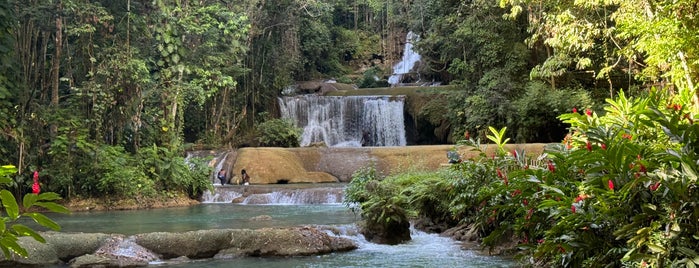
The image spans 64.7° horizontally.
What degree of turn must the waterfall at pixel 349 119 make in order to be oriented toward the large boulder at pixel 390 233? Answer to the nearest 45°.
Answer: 0° — it already faces it

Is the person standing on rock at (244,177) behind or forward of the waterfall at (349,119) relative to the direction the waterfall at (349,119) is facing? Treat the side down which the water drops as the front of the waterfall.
forward

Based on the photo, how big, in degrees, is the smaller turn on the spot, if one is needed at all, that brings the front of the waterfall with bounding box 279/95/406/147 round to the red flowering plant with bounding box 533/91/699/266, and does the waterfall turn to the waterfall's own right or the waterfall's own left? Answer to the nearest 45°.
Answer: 0° — it already faces it

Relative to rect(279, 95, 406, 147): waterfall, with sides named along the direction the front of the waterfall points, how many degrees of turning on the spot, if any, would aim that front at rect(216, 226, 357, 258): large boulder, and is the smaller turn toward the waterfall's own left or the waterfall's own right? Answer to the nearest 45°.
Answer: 0° — it already faces it

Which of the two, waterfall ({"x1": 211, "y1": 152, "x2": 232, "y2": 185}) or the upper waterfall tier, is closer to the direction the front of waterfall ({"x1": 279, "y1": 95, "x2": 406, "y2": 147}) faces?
the waterfall

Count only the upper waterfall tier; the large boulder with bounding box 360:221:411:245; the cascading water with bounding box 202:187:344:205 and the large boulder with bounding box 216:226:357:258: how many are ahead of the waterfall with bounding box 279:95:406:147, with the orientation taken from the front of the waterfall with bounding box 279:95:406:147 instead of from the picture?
3

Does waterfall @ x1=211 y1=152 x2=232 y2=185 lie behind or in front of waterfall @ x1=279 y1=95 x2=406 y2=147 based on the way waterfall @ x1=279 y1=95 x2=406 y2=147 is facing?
in front

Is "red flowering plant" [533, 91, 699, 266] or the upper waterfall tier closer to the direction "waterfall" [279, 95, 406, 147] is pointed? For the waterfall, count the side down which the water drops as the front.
the red flowering plant

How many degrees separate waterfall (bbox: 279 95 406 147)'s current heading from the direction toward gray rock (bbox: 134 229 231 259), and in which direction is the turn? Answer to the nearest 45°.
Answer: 0° — it already faces it

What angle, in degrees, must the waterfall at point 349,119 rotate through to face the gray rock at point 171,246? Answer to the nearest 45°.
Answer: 0° — it already faces it

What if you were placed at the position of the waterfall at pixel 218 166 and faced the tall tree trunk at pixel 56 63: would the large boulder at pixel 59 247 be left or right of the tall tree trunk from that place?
left

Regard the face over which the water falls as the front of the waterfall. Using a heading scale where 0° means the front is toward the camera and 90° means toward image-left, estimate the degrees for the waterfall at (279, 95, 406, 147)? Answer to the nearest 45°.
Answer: approximately 0°

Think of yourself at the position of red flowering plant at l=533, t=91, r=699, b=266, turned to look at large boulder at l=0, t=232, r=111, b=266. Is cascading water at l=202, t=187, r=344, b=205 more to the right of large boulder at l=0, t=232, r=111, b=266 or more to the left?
right
